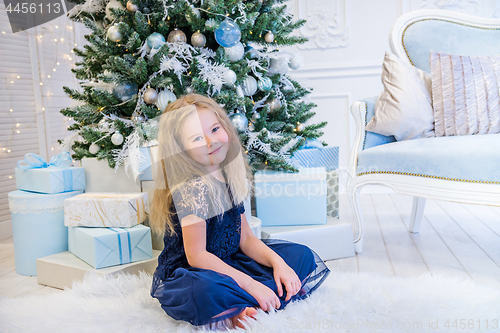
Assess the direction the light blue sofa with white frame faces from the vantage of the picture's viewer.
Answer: facing the viewer and to the left of the viewer

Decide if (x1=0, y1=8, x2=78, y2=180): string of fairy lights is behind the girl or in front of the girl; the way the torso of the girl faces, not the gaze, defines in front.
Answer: behind

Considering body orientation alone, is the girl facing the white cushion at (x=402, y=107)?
no

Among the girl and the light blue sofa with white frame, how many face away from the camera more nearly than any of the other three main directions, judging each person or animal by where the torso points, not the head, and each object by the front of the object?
0

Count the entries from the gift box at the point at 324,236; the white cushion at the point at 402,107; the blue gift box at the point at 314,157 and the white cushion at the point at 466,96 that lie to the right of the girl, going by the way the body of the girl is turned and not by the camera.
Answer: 0

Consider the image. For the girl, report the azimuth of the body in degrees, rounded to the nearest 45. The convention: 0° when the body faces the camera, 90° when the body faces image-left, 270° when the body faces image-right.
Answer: approximately 315°
